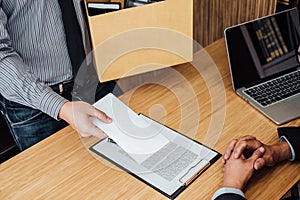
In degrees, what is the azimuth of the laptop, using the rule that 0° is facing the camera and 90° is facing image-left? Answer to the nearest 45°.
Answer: approximately 315°

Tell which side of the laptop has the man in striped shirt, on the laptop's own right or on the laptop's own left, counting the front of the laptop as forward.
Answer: on the laptop's own right
